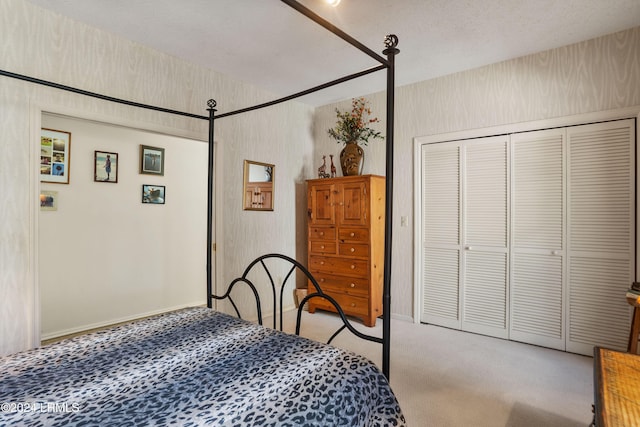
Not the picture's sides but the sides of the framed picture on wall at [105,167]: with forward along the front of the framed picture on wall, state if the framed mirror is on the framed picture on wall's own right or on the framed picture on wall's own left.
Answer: on the framed picture on wall's own left

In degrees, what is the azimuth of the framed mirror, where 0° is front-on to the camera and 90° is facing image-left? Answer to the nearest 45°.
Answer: approximately 315°

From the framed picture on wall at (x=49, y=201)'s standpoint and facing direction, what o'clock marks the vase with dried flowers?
The vase with dried flowers is roughly at 10 o'clock from the framed picture on wall.

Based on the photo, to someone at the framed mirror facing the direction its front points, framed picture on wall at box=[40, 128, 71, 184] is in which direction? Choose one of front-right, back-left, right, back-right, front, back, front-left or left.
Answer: back-right

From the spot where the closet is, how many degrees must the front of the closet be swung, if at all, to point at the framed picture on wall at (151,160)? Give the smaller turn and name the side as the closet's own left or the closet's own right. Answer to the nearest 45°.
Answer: approximately 45° to the closet's own right

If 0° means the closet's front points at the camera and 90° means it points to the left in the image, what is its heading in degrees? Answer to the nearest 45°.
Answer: approximately 45°

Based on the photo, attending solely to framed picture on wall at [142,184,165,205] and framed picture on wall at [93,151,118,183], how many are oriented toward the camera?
2
